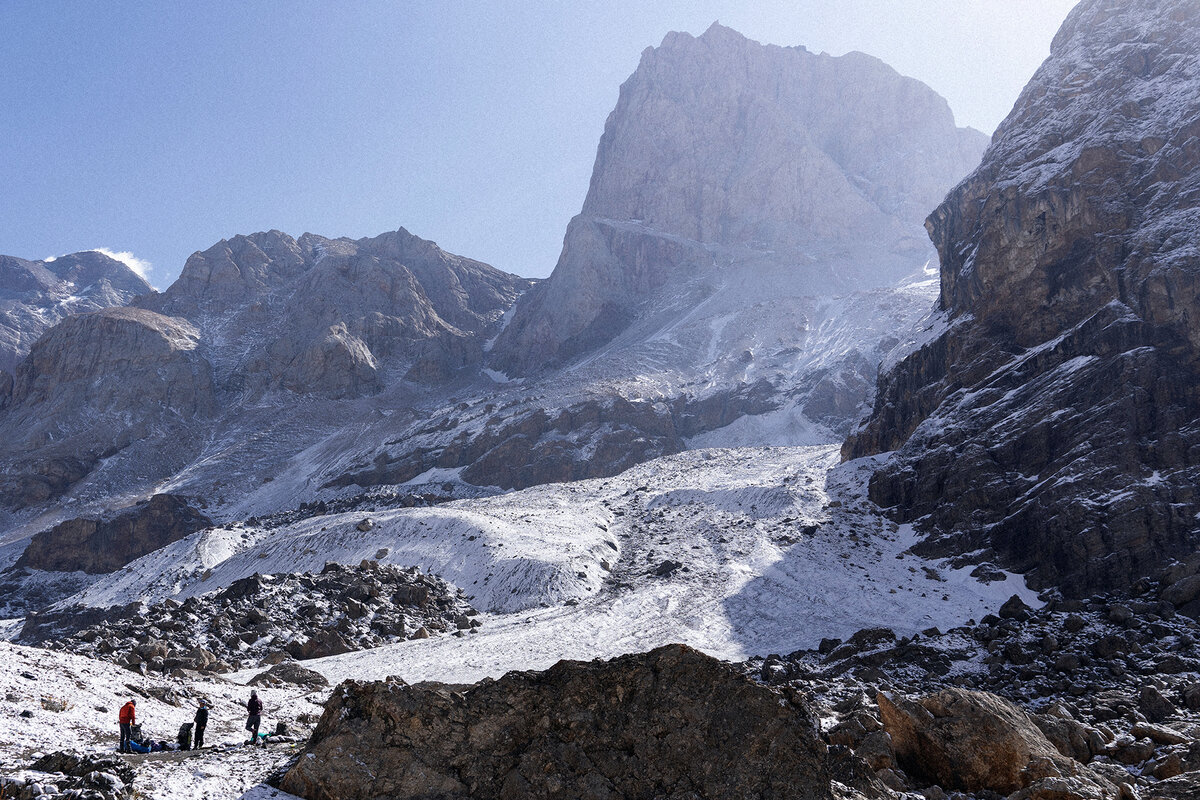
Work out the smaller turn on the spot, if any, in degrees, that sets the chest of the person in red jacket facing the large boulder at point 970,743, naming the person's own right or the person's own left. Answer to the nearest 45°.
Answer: approximately 45° to the person's own right

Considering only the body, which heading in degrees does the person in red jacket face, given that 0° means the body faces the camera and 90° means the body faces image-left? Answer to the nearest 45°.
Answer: approximately 270°

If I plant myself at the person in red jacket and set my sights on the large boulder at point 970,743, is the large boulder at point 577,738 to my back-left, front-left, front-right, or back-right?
front-right

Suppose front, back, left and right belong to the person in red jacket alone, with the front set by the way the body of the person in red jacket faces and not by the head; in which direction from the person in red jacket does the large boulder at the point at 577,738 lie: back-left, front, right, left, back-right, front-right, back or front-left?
front-right

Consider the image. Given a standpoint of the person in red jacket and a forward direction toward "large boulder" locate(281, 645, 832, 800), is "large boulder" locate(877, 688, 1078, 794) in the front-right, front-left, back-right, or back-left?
front-left

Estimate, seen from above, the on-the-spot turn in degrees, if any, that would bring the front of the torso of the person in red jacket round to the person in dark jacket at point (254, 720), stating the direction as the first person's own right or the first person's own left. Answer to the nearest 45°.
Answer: approximately 45° to the first person's own left

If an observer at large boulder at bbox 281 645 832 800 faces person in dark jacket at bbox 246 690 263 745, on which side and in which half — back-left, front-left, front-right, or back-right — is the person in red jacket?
front-left
